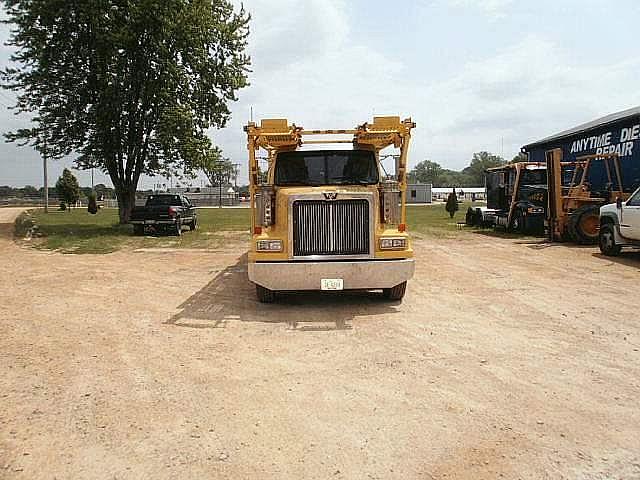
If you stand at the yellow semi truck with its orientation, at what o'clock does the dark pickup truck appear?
The dark pickup truck is roughly at 5 o'clock from the yellow semi truck.

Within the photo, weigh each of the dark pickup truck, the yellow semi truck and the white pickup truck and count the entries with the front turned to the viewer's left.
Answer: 1

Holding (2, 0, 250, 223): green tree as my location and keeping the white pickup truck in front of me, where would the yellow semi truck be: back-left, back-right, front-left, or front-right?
front-right

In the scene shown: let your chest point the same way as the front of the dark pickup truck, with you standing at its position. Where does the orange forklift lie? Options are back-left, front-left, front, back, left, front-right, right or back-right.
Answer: right

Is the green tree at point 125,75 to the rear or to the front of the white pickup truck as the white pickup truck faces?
to the front

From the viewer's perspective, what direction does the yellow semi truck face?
toward the camera

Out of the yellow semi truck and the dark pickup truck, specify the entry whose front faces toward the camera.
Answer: the yellow semi truck

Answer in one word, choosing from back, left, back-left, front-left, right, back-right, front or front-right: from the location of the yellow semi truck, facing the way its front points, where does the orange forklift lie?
back-left

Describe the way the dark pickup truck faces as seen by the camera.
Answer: facing away from the viewer and to the right of the viewer

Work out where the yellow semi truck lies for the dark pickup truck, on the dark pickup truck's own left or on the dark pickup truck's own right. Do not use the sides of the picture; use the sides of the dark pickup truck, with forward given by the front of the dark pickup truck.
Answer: on the dark pickup truck's own right

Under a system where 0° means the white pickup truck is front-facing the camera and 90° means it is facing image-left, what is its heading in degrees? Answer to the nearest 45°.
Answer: approximately 90°

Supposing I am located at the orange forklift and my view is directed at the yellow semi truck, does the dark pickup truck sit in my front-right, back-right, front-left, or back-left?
front-right
